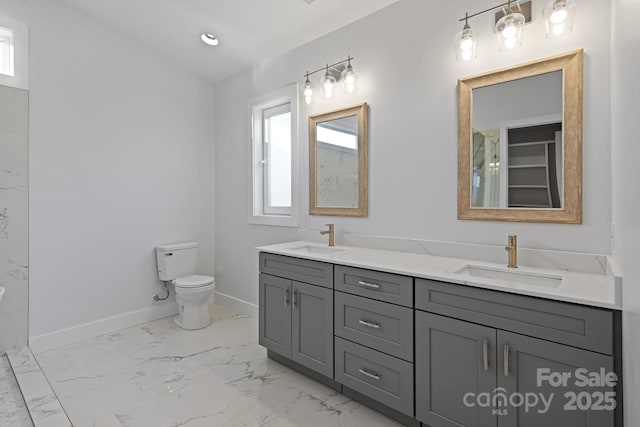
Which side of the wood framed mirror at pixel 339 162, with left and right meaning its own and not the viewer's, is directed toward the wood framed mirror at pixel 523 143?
left

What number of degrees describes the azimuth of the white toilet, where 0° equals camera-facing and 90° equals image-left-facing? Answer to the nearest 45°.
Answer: approximately 315°

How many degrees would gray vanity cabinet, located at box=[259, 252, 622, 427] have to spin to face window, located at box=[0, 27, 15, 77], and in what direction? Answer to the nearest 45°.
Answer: approximately 45° to its right

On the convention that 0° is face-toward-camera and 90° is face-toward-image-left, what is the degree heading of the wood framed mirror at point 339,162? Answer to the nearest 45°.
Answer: approximately 45°

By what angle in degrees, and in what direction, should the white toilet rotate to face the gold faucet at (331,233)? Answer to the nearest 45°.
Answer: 0° — it already faces it

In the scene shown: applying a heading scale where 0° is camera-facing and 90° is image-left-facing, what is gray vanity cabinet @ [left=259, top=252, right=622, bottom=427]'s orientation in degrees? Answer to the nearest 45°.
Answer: approximately 45°
